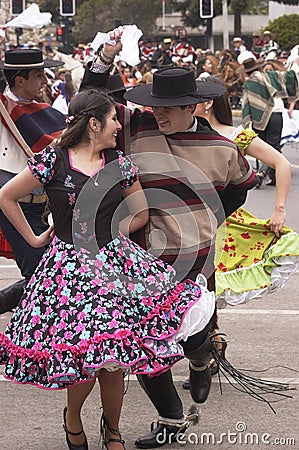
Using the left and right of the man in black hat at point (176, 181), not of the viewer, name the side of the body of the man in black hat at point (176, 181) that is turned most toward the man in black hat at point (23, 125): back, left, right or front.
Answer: right

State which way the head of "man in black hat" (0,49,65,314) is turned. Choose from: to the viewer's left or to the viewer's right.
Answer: to the viewer's right

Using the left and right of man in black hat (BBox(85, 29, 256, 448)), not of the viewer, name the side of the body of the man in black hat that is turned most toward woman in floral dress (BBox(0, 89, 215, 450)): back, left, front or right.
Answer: front

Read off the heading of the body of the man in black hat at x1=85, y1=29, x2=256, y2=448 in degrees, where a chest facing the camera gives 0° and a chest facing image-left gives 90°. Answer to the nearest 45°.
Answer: approximately 45°

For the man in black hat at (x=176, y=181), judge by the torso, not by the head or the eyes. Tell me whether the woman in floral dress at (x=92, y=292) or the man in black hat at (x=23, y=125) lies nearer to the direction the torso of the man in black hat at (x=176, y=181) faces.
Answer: the woman in floral dress

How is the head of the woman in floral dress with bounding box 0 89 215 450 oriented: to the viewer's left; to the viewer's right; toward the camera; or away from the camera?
to the viewer's right

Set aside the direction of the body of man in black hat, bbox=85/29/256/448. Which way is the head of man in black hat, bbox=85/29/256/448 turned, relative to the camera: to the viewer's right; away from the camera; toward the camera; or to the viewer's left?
to the viewer's left
